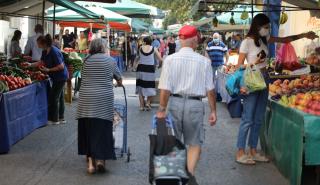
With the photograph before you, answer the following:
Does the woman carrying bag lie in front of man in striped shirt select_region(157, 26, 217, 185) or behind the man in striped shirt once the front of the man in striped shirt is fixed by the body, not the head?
in front

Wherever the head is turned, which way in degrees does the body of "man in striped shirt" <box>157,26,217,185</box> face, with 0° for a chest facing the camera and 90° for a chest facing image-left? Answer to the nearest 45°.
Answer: approximately 180°

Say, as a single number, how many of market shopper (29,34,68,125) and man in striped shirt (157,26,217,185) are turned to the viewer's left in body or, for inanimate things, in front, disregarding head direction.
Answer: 1

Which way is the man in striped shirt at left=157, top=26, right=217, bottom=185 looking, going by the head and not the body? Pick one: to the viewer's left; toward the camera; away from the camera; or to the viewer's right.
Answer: away from the camera

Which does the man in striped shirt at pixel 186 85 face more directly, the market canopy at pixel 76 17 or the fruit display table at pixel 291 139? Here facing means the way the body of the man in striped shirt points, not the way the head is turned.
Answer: the market canopy

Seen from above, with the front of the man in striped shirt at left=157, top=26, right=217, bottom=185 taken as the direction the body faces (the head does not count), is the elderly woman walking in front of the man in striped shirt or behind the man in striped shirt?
in front

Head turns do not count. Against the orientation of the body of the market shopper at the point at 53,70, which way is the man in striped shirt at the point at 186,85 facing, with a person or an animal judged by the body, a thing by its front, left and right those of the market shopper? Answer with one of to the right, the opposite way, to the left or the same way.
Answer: to the right

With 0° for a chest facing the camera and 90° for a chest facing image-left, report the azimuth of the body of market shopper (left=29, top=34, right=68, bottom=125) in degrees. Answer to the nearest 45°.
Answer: approximately 90°

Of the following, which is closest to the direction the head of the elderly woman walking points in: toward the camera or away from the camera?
away from the camera

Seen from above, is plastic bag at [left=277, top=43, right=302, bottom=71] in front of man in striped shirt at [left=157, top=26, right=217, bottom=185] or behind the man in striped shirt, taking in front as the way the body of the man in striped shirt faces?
in front

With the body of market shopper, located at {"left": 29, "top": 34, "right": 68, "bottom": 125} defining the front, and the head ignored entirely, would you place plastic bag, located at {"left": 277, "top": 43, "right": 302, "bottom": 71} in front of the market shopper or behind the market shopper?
behind

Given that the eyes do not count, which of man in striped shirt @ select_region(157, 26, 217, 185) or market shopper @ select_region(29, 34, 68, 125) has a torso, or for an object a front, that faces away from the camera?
the man in striped shirt
